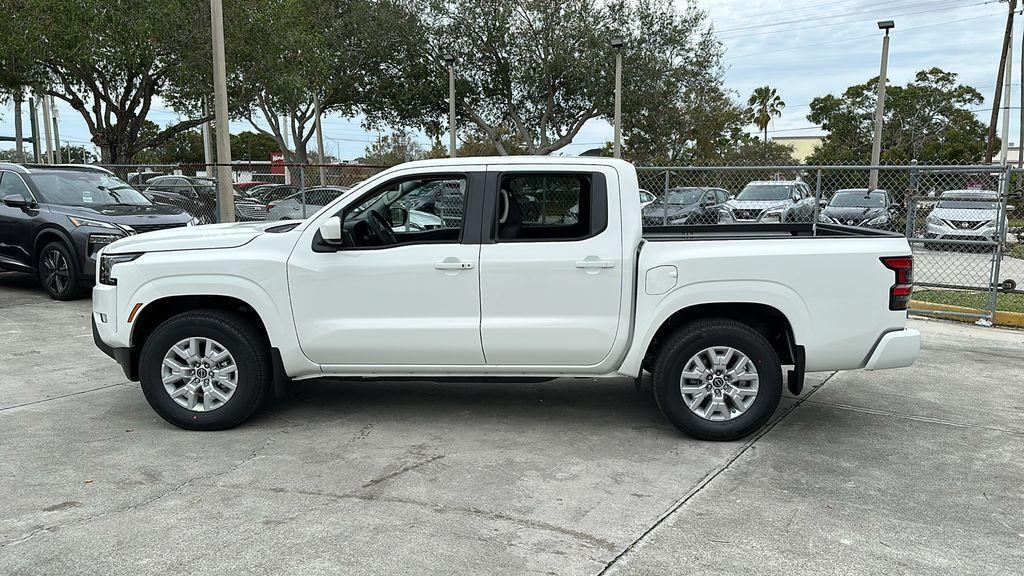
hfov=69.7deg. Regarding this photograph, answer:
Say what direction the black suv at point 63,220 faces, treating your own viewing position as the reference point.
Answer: facing the viewer and to the right of the viewer

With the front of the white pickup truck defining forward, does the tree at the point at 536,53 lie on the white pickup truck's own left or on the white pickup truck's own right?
on the white pickup truck's own right

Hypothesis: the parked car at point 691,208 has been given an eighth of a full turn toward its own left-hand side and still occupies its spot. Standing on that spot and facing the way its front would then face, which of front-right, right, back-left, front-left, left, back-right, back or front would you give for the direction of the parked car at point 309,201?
right

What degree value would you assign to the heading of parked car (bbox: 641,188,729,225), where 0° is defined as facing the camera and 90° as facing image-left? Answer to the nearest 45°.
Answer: approximately 45°

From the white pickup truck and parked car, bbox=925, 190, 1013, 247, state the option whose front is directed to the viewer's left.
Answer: the white pickup truck

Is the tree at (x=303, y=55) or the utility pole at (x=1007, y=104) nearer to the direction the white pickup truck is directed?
the tree

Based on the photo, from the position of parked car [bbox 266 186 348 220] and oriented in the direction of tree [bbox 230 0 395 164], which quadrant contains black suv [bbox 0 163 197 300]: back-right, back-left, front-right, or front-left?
back-left

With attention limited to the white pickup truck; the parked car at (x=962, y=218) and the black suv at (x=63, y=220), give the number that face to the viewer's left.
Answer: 1

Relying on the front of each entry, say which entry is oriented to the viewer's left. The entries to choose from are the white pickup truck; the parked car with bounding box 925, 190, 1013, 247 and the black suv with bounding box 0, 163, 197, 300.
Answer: the white pickup truck

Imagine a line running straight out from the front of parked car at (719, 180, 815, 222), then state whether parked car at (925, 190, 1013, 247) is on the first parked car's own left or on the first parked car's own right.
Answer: on the first parked car's own left

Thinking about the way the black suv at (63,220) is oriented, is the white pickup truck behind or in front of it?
in front

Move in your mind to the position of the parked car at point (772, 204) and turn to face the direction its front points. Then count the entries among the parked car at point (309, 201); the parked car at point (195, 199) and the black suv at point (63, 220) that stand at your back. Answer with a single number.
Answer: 0

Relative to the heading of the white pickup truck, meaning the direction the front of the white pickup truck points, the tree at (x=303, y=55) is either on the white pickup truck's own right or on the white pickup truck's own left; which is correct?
on the white pickup truck's own right

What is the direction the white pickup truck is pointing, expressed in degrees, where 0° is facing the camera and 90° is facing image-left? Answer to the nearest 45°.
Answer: approximately 90°

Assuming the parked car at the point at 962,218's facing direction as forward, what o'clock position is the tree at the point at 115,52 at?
The tree is roughly at 3 o'clock from the parked car.

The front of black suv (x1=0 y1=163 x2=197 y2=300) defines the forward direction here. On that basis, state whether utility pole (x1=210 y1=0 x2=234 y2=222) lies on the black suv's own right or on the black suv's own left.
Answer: on the black suv's own left

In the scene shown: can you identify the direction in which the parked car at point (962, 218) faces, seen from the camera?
facing the viewer

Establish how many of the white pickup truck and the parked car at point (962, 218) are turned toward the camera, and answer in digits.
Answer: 1
